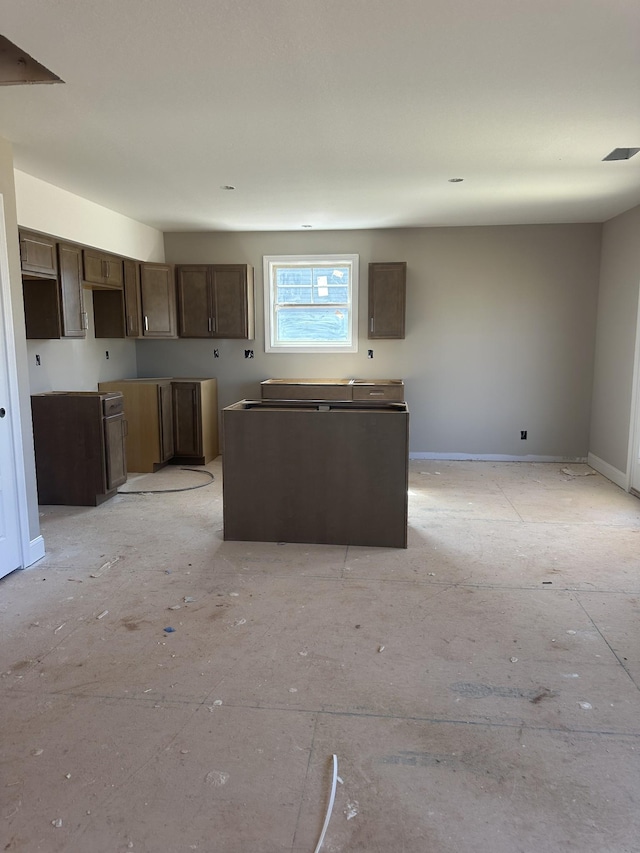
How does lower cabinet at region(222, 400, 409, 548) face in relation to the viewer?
away from the camera

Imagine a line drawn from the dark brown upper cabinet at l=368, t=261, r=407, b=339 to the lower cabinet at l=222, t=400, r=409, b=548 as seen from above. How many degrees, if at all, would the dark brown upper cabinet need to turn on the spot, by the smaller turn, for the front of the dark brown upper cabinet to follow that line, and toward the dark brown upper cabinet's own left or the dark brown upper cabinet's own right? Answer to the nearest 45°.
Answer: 0° — it already faces it

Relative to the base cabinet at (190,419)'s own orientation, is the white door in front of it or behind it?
in front

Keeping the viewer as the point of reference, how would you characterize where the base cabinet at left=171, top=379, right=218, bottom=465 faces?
facing the viewer

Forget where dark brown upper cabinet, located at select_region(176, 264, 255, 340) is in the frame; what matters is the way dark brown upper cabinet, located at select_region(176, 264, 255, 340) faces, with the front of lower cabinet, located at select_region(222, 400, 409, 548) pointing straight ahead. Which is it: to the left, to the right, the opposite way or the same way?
the opposite way

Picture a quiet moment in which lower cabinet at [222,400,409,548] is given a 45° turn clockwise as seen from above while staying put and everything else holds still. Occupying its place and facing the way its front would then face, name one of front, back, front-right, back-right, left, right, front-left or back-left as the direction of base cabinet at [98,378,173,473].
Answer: left

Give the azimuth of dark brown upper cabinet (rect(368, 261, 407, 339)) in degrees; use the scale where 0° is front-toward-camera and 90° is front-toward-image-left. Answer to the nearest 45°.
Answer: approximately 0°

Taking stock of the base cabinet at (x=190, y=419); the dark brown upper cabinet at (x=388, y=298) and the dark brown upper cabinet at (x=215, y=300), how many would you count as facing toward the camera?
3

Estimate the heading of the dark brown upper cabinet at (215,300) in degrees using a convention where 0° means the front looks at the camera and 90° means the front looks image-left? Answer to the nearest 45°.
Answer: approximately 0°

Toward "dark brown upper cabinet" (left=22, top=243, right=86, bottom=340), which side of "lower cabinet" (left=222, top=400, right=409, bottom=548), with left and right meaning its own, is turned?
left

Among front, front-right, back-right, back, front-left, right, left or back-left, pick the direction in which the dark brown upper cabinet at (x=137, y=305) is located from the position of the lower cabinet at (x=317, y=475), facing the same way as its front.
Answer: front-left
